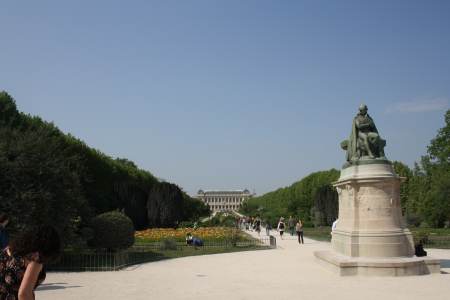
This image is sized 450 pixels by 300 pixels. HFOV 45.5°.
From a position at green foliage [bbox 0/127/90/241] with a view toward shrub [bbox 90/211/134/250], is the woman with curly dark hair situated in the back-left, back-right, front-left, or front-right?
back-right

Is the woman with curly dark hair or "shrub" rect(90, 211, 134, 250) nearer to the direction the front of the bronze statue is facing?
the woman with curly dark hair

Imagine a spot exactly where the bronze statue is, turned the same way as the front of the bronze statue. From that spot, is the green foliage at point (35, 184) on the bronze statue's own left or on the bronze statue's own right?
on the bronze statue's own right
